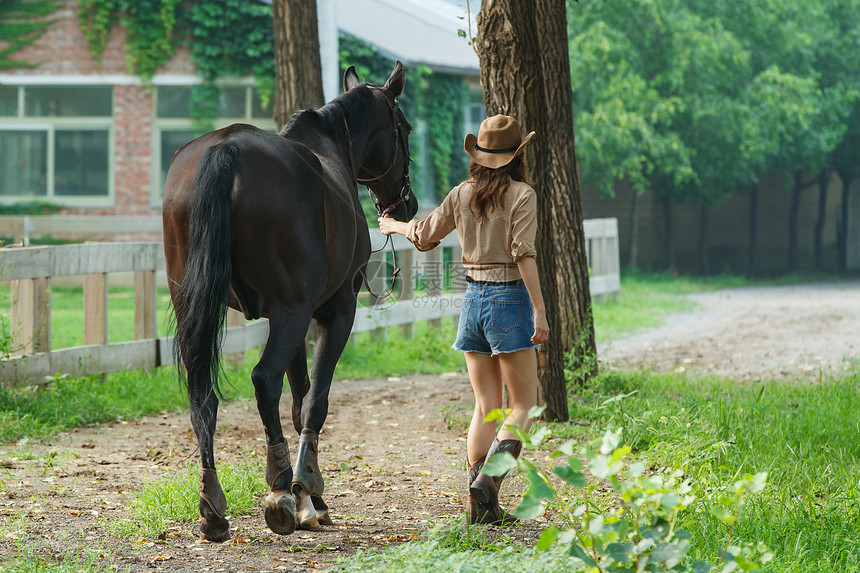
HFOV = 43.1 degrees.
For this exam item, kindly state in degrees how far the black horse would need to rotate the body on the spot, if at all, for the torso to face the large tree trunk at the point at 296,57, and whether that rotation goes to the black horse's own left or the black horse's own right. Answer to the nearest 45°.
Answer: approximately 45° to the black horse's own left

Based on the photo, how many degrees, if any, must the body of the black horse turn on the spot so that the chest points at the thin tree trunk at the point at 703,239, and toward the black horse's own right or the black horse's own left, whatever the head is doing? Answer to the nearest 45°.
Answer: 0° — it already faces it

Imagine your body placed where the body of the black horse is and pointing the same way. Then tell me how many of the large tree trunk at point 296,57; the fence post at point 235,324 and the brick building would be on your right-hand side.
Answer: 0

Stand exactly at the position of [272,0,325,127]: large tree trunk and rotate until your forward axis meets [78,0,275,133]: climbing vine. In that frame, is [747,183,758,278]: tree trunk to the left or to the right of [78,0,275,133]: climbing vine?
right

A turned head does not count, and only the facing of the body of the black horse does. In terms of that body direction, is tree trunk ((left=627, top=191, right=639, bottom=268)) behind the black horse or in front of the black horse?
in front

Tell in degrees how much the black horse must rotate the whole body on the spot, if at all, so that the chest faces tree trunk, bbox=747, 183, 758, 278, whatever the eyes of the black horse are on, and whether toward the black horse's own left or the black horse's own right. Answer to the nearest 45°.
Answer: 0° — it already faces it

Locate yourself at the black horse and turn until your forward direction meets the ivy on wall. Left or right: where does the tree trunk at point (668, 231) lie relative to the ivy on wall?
right

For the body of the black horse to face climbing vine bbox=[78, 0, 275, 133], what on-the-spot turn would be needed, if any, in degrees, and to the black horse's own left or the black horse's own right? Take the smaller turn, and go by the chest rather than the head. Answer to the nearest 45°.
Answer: approximately 45° to the black horse's own left

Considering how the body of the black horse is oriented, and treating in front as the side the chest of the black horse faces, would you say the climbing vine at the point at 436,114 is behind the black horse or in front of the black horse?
in front

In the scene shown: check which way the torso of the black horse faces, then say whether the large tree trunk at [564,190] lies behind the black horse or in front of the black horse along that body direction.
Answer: in front

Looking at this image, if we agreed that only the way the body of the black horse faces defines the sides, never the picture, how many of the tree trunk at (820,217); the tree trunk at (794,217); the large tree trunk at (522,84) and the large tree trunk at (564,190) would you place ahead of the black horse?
4

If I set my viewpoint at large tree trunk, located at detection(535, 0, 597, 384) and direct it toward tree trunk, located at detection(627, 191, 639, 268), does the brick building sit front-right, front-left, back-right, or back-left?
front-left

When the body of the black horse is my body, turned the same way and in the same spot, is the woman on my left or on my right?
on my right

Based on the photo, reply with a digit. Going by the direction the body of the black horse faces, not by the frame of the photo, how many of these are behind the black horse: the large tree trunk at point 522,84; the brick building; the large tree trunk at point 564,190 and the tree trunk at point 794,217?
0

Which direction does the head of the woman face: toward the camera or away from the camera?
away from the camera

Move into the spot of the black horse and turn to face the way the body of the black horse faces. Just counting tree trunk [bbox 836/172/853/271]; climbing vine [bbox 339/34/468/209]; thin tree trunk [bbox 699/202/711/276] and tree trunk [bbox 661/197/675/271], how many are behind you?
0

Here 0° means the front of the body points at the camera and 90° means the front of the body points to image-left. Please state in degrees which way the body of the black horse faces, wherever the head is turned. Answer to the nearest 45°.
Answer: approximately 225°

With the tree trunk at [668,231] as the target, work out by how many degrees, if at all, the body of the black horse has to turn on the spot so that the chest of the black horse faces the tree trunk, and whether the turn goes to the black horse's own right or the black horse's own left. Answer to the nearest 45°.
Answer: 0° — it already faces it
